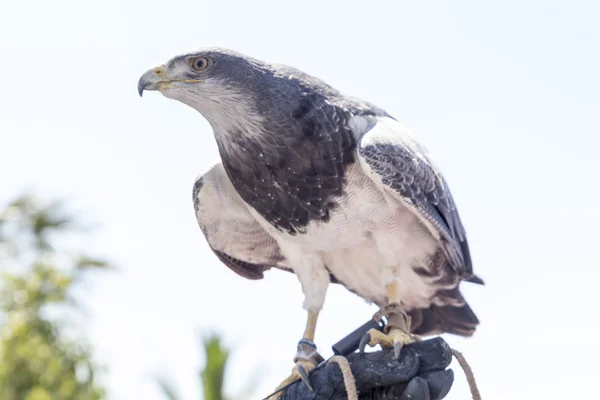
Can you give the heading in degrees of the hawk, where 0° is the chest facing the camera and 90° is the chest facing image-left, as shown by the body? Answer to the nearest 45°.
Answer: approximately 45°

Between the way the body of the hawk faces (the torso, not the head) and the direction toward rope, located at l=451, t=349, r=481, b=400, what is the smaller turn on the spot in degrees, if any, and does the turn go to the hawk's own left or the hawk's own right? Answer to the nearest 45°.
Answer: approximately 90° to the hawk's own left
